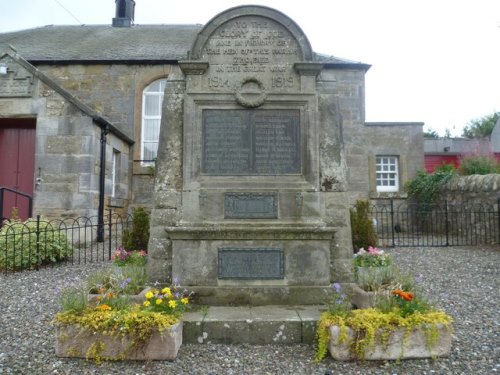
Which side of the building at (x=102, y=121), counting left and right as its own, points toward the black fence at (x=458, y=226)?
left

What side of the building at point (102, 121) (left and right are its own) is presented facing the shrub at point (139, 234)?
front

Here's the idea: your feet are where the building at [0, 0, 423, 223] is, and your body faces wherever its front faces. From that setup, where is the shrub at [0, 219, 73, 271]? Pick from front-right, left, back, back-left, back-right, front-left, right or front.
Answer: front

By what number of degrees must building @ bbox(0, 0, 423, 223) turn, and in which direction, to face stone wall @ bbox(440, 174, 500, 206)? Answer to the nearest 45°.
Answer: approximately 90° to its left

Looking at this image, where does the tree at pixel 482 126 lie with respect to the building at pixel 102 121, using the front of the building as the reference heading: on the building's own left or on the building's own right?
on the building's own left

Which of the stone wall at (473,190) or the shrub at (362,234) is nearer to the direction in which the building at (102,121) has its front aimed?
the shrub

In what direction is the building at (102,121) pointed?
toward the camera

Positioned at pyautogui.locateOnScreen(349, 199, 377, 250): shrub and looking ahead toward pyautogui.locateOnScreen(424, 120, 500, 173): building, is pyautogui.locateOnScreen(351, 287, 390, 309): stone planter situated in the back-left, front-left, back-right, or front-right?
back-right

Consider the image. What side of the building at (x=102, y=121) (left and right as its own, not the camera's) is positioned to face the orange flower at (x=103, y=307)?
front
